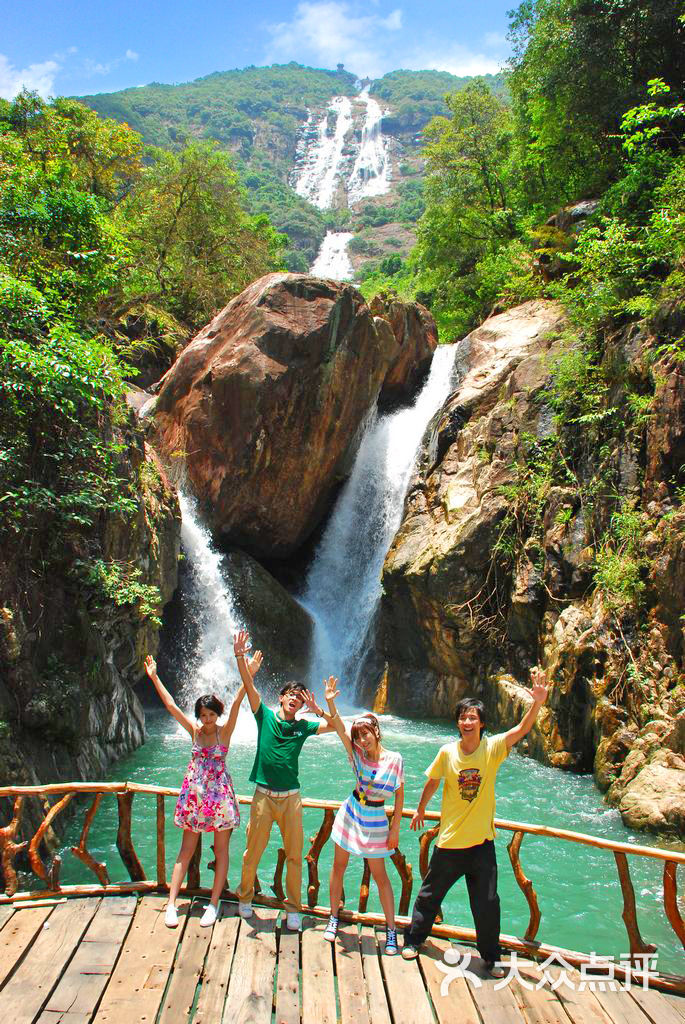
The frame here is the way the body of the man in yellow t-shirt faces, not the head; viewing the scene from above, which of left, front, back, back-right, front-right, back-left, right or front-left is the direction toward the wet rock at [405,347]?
back

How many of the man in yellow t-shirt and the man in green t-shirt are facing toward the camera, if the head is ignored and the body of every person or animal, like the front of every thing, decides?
2

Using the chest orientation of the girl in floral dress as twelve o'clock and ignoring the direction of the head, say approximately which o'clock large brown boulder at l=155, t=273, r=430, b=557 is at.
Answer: The large brown boulder is roughly at 6 o'clock from the girl in floral dress.

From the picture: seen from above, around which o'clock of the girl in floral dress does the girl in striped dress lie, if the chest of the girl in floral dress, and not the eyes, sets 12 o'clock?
The girl in striped dress is roughly at 10 o'clock from the girl in floral dress.

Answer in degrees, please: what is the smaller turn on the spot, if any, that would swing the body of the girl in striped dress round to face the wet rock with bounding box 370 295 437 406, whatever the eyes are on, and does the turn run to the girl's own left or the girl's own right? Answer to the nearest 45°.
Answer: approximately 180°
